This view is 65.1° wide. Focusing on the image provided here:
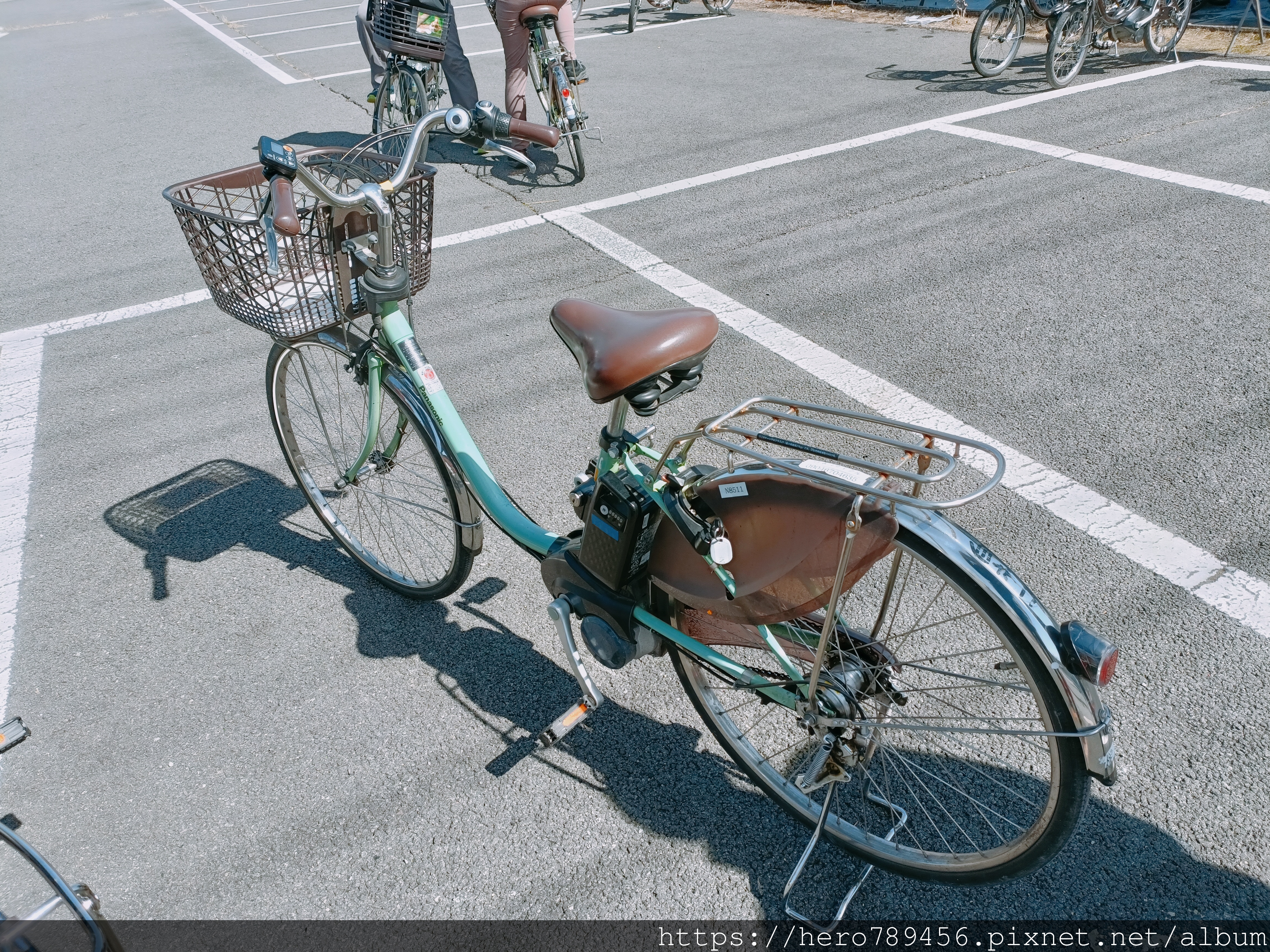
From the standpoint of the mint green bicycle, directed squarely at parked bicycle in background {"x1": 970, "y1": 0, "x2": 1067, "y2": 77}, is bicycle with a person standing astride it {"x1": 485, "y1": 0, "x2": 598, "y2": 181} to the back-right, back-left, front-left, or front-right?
front-left

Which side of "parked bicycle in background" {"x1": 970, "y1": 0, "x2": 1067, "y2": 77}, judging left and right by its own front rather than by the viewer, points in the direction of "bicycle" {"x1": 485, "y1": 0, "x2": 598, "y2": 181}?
front

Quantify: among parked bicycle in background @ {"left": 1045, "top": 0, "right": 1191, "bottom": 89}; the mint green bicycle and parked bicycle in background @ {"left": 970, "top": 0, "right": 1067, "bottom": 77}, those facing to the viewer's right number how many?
0

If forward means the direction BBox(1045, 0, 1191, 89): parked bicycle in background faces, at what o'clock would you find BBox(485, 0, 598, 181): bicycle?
BBox(485, 0, 598, 181): bicycle is roughly at 12 o'clock from BBox(1045, 0, 1191, 89): parked bicycle in background.

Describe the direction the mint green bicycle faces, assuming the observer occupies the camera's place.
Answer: facing away from the viewer and to the left of the viewer

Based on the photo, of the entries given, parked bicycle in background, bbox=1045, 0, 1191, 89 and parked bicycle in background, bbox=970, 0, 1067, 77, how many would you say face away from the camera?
0

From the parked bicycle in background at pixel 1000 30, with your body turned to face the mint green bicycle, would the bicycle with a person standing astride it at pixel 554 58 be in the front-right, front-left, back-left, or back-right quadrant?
front-right

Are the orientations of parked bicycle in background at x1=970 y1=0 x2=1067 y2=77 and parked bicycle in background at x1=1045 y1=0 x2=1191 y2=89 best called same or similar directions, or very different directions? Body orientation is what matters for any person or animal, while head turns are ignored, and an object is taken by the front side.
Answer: same or similar directions

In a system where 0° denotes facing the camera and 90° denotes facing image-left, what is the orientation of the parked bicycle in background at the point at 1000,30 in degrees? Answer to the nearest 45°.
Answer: approximately 45°

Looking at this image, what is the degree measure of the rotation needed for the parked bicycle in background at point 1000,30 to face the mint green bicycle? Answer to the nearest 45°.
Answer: approximately 45° to its left

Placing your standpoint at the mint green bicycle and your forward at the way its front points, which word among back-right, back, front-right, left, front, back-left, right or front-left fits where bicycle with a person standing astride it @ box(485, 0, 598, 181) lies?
front-right
